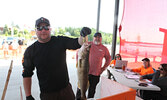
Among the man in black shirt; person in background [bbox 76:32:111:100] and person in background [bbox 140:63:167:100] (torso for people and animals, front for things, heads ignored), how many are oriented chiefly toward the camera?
2

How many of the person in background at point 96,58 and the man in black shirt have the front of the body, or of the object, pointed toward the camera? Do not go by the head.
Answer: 2

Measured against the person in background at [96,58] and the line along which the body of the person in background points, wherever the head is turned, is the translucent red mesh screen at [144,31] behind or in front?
behind

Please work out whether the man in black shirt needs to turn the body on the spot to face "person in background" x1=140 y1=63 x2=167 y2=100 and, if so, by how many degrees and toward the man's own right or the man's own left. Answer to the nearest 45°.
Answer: approximately 90° to the man's own left

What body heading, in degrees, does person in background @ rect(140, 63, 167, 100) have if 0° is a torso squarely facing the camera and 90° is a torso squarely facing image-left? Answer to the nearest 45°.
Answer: approximately 90°

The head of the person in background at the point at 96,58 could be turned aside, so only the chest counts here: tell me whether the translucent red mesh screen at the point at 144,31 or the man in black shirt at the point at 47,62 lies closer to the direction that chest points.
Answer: the man in black shirt

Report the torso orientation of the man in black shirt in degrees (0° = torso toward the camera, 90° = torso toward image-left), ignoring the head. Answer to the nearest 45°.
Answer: approximately 0°

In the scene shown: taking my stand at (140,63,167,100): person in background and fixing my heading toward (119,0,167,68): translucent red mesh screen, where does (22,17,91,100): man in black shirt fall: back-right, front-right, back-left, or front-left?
back-left

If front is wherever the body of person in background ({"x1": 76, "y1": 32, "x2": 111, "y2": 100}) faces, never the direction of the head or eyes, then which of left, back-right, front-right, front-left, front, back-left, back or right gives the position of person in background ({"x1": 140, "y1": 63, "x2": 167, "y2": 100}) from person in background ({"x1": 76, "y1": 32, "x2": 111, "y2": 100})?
left

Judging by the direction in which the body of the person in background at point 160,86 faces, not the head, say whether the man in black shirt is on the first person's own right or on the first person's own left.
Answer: on the first person's own left

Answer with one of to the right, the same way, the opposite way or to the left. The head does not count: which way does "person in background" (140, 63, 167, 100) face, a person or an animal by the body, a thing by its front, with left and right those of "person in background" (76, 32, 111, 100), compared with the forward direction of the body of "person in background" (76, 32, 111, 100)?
to the right
